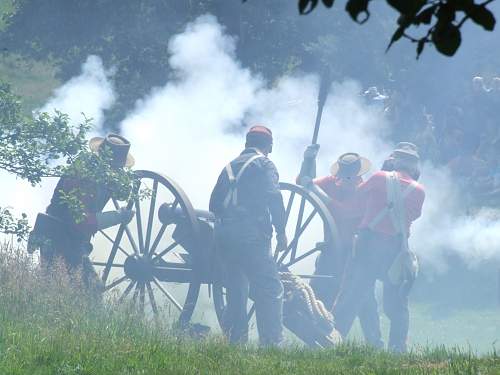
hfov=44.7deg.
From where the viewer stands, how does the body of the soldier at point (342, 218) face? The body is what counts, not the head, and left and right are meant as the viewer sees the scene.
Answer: facing away from the viewer and to the left of the viewer

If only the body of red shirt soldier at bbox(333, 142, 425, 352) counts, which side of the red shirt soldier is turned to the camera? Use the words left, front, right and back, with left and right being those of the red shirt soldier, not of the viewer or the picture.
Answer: back

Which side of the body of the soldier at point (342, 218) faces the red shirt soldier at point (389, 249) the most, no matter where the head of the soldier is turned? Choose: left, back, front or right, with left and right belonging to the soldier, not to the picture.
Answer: back

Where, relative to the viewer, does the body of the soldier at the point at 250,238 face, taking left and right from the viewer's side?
facing away from the viewer and to the right of the viewer

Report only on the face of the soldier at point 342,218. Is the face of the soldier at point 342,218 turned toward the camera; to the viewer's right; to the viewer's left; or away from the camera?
away from the camera

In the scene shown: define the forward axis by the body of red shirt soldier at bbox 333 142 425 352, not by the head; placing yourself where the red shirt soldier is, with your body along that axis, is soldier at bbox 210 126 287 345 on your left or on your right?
on your left

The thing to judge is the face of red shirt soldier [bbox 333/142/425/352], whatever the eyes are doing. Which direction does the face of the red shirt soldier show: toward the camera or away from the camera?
away from the camera

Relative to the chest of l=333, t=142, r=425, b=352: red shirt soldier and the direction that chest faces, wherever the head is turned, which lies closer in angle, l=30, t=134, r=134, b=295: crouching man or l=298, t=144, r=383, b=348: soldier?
the soldier
